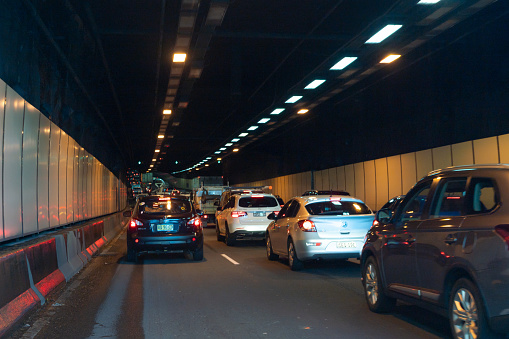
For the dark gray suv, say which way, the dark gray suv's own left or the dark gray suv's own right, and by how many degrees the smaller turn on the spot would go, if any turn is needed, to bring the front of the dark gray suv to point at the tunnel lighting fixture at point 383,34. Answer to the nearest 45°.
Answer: approximately 45° to the dark gray suv's own right

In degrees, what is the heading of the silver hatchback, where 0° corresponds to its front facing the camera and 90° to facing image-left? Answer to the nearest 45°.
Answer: approximately 135°

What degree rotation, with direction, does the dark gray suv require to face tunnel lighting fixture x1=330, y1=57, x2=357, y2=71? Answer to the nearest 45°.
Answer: approximately 45° to its right

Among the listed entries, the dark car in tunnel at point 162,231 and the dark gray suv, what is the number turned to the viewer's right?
0

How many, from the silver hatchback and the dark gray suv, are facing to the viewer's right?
0

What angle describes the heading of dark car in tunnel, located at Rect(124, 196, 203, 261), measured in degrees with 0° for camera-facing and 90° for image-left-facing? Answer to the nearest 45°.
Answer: approximately 180°

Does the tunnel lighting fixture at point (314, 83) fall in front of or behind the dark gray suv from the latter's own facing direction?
in front

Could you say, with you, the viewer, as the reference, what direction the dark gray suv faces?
facing away from the viewer and to the left of the viewer

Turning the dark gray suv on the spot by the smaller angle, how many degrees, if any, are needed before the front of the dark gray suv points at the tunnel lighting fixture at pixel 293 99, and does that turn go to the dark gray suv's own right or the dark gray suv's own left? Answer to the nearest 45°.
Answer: approximately 45° to the dark gray suv's own right
